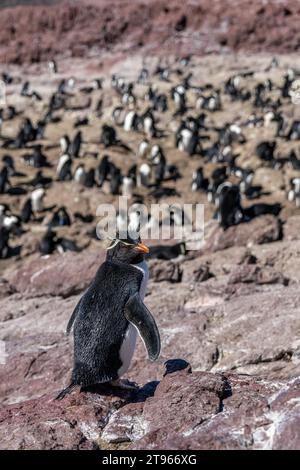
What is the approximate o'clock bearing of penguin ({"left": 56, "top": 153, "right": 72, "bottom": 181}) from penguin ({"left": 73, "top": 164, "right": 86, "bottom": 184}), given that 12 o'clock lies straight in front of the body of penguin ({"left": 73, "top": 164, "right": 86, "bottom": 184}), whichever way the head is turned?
penguin ({"left": 56, "top": 153, "right": 72, "bottom": 181}) is roughly at 3 o'clock from penguin ({"left": 73, "top": 164, "right": 86, "bottom": 184}).

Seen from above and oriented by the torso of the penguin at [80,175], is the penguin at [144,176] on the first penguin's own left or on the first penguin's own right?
on the first penguin's own left

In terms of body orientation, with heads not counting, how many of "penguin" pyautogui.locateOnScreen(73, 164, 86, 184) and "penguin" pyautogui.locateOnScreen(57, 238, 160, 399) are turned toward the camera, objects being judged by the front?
1

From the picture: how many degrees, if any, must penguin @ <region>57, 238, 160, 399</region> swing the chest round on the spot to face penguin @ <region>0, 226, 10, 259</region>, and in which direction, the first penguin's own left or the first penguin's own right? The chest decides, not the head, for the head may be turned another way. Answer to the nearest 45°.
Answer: approximately 45° to the first penguin's own left

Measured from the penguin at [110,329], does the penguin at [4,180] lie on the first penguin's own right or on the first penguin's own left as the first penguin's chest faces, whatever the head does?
on the first penguin's own left

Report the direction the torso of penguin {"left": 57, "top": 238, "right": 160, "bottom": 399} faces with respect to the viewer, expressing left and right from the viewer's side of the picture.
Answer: facing away from the viewer and to the right of the viewer

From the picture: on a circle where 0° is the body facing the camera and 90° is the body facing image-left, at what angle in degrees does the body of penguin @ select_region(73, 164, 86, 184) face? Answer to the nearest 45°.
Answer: approximately 0°

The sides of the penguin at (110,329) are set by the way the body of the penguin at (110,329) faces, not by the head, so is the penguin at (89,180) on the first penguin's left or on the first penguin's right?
on the first penguin's left

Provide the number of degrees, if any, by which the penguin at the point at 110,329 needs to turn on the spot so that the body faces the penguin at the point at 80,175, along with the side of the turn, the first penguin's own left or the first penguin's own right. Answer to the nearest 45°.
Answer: approximately 45° to the first penguin's own left
